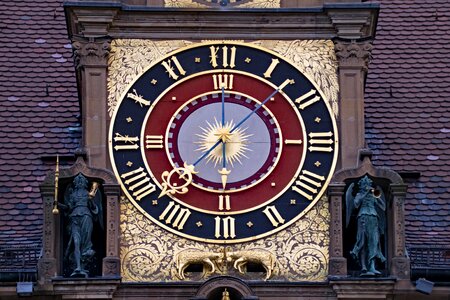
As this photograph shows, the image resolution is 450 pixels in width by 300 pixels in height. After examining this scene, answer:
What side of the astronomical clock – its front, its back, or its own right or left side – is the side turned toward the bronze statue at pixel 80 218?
right

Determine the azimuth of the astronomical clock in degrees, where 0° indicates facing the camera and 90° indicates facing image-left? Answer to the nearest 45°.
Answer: approximately 0°

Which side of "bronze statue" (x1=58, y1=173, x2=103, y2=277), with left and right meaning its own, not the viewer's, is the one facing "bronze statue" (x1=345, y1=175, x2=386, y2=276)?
left

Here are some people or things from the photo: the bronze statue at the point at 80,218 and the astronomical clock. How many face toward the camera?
2

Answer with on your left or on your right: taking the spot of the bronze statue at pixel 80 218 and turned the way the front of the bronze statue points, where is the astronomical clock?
on your left
